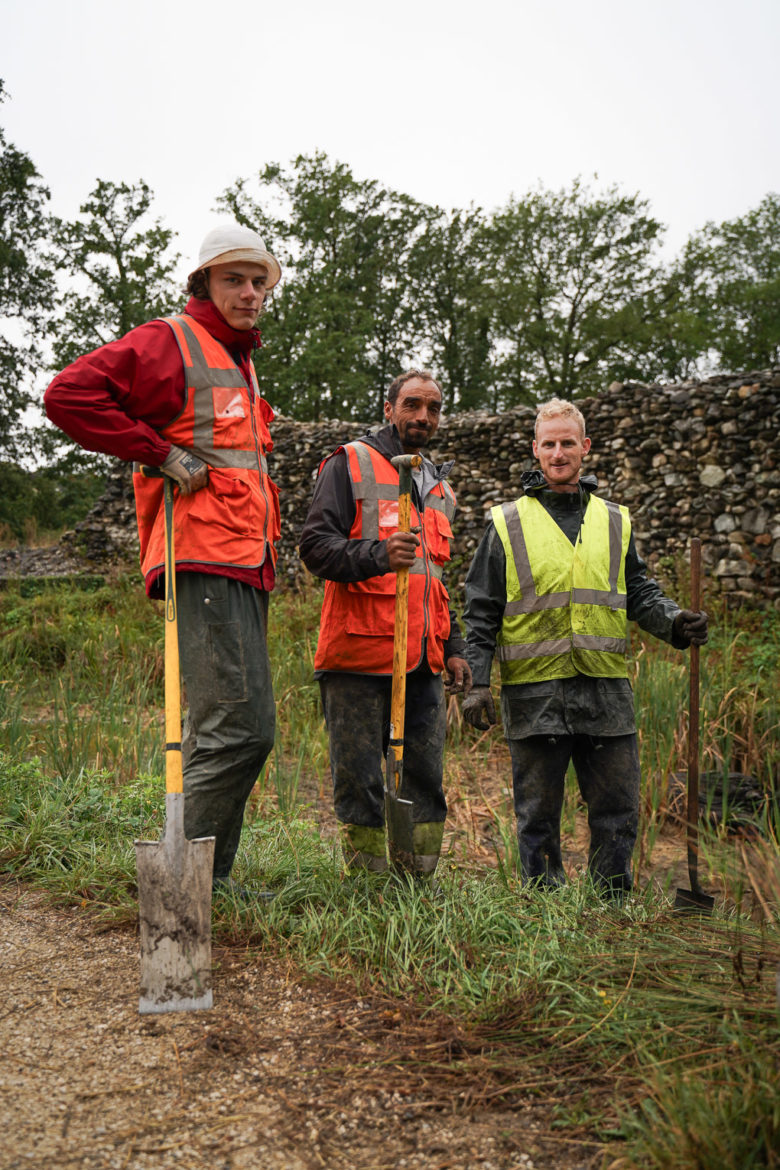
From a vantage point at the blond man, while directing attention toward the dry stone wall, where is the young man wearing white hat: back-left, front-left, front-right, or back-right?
back-left

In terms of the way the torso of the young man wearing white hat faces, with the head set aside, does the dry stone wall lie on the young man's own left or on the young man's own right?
on the young man's own left

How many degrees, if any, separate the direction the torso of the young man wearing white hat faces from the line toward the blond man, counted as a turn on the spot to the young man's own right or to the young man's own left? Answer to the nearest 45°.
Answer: approximately 45° to the young man's own left

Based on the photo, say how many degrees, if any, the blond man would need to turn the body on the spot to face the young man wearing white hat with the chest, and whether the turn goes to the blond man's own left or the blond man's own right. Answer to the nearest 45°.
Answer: approximately 45° to the blond man's own right

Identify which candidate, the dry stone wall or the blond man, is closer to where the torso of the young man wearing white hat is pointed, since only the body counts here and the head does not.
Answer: the blond man

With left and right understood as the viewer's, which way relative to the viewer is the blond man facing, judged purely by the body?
facing the viewer

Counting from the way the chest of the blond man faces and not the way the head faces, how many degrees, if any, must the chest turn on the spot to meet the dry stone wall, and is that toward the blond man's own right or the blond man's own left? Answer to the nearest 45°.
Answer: approximately 180°

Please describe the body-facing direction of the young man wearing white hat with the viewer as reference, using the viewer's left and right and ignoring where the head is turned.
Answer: facing the viewer and to the right of the viewer

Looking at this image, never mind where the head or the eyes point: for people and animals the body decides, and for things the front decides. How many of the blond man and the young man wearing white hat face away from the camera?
0
